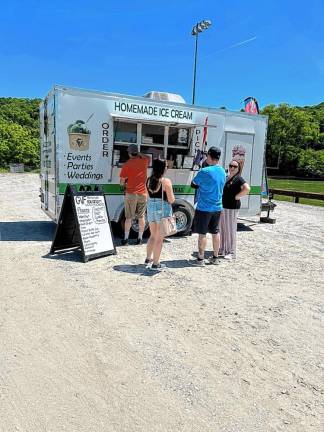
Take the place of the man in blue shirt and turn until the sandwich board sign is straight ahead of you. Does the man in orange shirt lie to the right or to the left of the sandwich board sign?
right

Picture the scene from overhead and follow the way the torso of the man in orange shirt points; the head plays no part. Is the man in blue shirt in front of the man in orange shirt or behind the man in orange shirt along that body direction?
behind

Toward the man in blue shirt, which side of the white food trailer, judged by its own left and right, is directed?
right

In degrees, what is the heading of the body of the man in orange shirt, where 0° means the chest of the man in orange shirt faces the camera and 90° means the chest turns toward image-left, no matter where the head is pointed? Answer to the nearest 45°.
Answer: approximately 180°

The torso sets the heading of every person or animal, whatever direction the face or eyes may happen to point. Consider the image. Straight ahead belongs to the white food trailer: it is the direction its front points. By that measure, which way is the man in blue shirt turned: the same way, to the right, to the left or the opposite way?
to the left

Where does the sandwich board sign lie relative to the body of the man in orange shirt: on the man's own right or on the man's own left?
on the man's own left

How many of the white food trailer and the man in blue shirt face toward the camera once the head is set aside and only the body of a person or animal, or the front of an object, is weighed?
0

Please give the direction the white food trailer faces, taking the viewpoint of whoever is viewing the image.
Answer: facing away from the viewer and to the right of the viewer

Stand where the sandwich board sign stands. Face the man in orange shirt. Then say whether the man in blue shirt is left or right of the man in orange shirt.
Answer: right

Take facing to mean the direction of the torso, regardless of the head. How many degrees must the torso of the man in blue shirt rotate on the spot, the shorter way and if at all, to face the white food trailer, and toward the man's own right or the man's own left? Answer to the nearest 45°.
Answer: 0° — they already face it

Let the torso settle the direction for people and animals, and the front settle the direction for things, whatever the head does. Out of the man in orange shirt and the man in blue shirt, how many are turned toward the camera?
0

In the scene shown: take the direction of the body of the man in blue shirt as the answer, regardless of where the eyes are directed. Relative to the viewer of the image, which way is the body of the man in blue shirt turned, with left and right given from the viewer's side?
facing away from the viewer and to the left of the viewer
